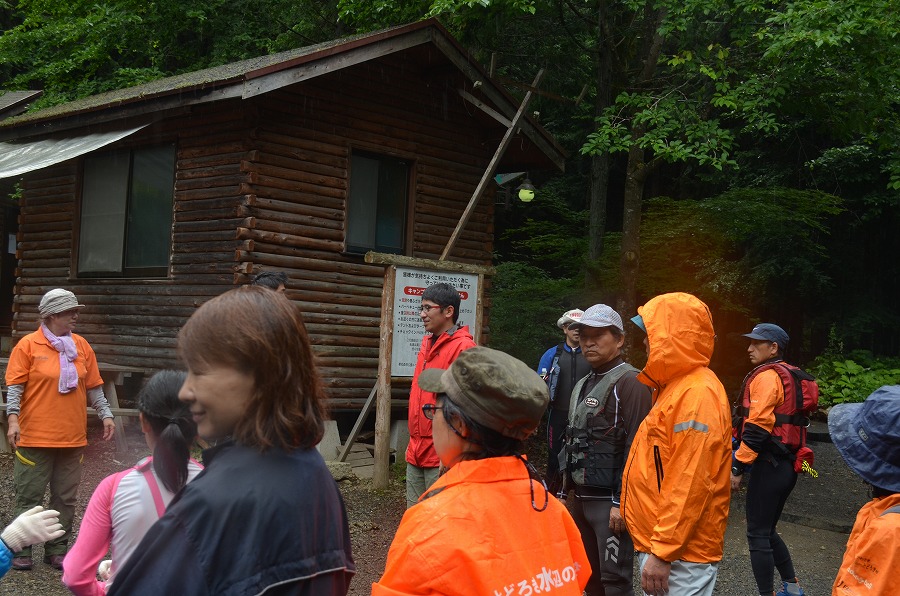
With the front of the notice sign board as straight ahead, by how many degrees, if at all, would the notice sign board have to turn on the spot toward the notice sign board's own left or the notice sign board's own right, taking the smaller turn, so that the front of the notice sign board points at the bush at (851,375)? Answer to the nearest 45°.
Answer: approximately 135° to the notice sign board's own left

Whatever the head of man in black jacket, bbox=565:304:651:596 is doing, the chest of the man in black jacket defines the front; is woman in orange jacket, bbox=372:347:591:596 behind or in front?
in front

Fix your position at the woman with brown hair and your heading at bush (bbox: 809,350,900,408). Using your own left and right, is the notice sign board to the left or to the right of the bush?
left

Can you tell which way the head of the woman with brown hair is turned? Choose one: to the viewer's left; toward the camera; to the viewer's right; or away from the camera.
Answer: to the viewer's left

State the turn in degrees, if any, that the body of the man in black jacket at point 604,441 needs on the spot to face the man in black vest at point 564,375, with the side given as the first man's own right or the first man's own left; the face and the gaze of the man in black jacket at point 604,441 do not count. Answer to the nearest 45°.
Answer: approximately 135° to the first man's own right

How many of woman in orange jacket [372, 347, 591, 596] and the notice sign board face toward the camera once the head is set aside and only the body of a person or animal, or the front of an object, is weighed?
1

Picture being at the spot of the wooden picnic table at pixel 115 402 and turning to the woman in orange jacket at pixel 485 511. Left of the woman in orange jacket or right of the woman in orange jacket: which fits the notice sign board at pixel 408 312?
left

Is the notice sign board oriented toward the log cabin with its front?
no

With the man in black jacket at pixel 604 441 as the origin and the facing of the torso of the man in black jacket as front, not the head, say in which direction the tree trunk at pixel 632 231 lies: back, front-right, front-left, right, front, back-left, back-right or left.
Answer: back-right

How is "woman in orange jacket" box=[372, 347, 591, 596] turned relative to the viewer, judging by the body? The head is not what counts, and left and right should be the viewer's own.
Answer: facing away from the viewer and to the left of the viewer

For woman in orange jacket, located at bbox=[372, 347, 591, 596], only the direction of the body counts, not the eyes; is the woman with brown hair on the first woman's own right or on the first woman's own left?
on the first woman's own left

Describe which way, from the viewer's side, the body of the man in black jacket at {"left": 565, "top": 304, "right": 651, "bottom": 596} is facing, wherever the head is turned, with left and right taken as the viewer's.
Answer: facing the viewer and to the left of the viewer

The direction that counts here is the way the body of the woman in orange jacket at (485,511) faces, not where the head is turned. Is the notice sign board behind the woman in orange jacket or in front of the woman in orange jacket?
in front

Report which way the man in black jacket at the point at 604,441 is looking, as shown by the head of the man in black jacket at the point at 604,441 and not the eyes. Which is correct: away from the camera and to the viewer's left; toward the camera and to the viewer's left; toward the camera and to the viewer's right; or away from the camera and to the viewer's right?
toward the camera and to the viewer's left

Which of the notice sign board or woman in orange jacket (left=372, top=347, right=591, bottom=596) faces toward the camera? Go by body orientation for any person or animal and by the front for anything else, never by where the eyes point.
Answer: the notice sign board

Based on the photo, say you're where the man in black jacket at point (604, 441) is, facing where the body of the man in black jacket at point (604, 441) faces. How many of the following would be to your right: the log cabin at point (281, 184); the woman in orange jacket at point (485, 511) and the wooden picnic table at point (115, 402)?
2

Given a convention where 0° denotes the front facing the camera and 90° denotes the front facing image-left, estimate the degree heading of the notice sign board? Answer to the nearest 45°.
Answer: approximately 0°

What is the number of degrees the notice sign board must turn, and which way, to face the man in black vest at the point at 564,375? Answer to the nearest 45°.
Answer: approximately 45° to its left
